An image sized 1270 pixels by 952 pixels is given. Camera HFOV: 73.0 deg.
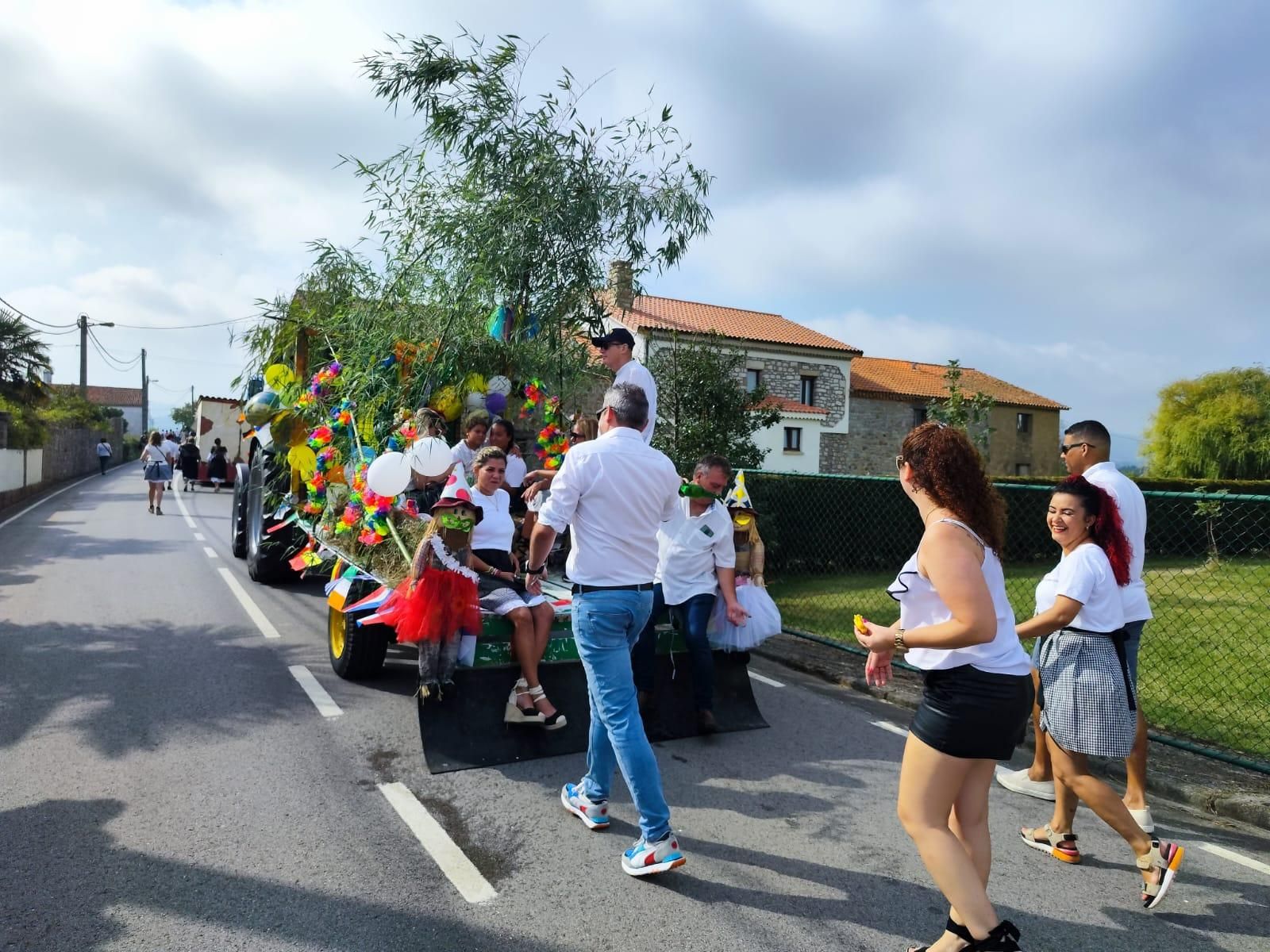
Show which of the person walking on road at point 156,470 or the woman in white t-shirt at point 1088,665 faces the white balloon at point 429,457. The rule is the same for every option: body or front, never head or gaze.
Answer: the woman in white t-shirt

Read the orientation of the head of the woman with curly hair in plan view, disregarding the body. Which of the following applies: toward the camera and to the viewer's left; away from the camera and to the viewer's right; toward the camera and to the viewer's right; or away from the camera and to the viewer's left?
away from the camera and to the viewer's left

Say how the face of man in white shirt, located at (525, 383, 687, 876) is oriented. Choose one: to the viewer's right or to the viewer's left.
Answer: to the viewer's left

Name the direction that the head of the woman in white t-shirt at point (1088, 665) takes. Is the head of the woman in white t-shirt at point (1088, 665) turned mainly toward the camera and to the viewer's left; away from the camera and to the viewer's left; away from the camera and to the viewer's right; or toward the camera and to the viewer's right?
toward the camera and to the viewer's left

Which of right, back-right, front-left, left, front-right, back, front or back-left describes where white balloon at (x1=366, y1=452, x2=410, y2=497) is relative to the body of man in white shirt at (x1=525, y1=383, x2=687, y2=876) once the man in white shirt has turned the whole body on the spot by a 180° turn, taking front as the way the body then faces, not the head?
back

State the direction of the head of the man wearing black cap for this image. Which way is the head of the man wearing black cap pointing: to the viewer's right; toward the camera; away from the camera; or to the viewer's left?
to the viewer's left

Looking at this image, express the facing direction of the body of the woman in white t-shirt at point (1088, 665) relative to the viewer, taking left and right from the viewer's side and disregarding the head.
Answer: facing to the left of the viewer

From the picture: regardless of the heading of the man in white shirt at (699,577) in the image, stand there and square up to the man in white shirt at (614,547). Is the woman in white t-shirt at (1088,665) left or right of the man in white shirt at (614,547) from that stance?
left

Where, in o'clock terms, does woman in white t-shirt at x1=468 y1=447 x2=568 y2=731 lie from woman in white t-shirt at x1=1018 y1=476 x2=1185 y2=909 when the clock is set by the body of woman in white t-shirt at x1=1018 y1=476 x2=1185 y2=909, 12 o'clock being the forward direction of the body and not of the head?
woman in white t-shirt at x1=468 y1=447 x2=568 y2=731 is roughly at 12 o'clock from woman in white t-shirt at x1=1018 y1=476 x2=1185 y2=909.

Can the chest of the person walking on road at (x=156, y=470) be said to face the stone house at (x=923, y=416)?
no

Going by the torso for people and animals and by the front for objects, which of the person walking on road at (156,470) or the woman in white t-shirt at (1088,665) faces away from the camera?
the person walking on road

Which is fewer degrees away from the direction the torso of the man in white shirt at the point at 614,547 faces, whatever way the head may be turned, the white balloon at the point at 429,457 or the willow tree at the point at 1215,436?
the white balloon

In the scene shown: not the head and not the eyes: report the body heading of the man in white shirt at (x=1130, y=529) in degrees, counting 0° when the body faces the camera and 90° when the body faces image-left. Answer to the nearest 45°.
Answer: approximately 90°

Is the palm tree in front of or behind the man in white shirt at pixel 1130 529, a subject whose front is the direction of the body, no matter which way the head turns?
in front

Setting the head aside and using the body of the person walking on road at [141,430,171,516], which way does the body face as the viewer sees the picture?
away from the camera
